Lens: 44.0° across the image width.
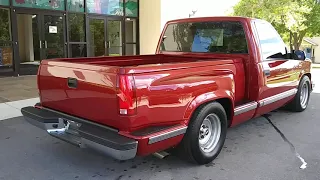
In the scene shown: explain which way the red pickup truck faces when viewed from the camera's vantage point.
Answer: facing away from the viewer and to the right of the viewer

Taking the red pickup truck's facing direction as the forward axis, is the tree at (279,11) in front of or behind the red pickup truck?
in front

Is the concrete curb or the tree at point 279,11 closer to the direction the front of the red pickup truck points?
the tree

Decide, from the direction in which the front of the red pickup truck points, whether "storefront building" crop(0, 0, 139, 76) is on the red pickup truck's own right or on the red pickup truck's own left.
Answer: on the red pickup truck's own left

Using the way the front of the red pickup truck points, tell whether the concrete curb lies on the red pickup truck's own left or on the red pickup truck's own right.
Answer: on the red pickup truck's own left

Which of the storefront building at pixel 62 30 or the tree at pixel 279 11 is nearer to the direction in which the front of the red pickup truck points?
the tree
